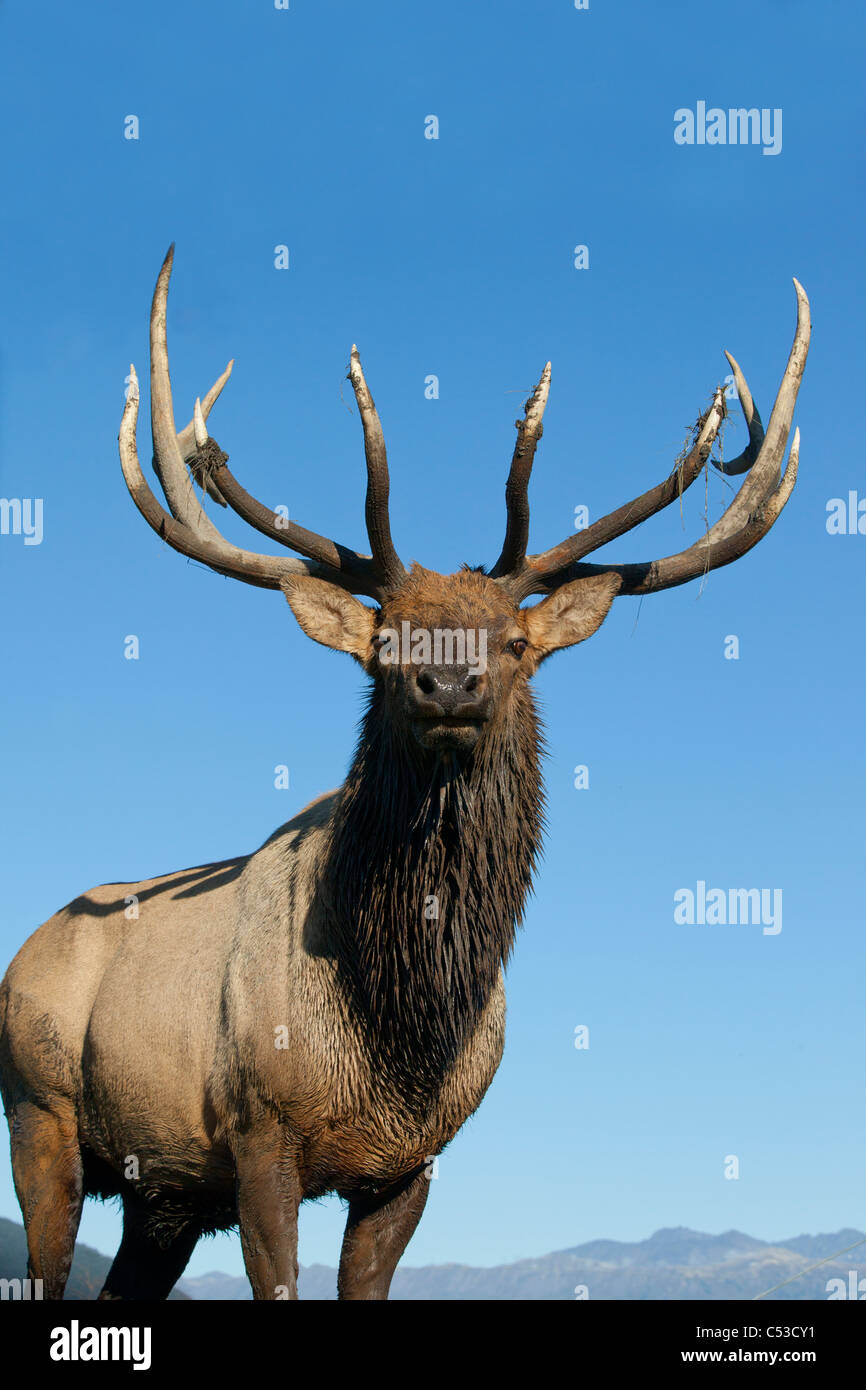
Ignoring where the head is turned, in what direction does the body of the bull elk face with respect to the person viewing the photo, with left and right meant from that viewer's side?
facing the viewer and to the right of the viewer
